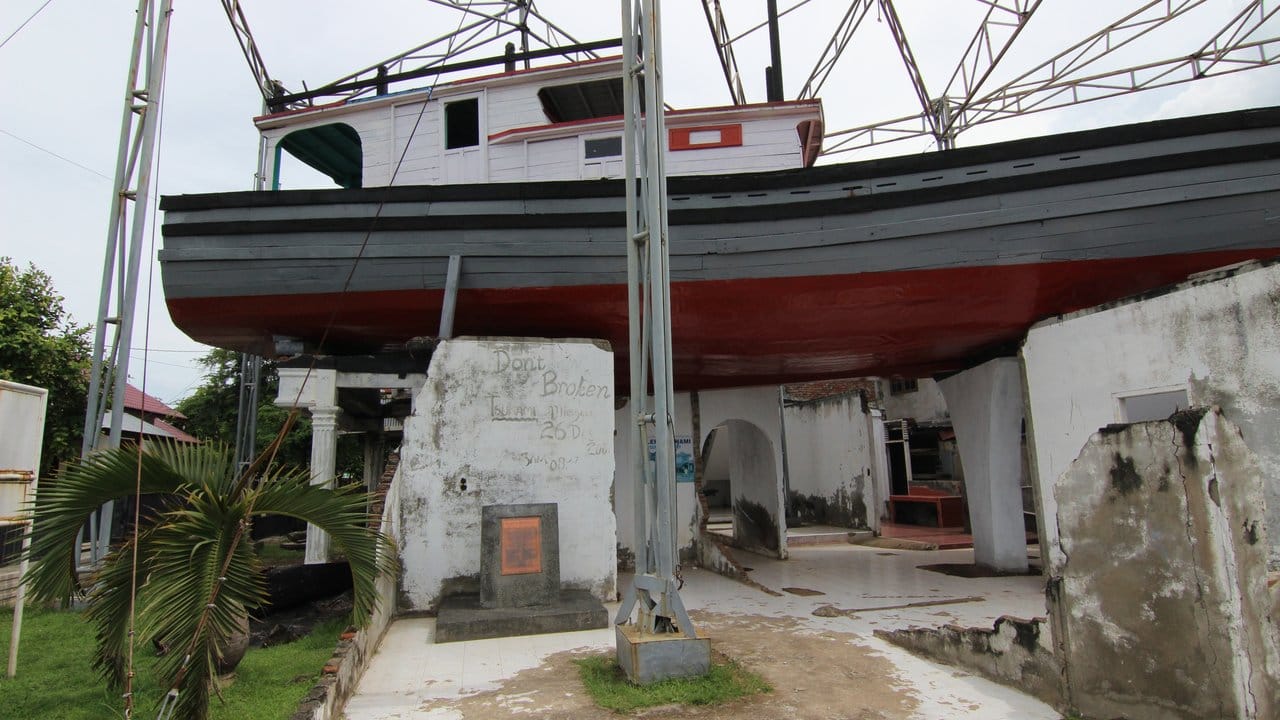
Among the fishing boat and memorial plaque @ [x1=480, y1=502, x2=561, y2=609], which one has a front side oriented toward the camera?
the memorial plaque

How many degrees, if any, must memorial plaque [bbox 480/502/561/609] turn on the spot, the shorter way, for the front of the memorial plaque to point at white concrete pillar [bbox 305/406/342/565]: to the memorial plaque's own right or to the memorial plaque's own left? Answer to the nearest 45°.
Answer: approximately 135° to the memorial plaque's own right

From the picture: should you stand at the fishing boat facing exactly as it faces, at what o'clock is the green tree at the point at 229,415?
The green tree is roughly at 7 o'clock from the fishing boat.

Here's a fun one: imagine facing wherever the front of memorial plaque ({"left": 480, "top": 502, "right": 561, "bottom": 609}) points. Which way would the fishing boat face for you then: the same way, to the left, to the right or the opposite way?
to the left

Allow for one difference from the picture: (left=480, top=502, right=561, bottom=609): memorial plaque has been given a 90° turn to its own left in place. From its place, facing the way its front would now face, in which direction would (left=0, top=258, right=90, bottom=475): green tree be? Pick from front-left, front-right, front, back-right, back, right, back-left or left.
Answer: back-left

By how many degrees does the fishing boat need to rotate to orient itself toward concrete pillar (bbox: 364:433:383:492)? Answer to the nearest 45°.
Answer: approximately 135° to its left

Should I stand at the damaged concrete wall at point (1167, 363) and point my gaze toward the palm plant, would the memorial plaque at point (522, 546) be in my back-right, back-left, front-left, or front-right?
front-right

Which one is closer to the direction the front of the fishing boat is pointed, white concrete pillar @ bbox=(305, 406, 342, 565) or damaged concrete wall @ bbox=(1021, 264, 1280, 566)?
the damaged concrete wall

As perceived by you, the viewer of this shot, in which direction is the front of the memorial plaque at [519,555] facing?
facing the viewer

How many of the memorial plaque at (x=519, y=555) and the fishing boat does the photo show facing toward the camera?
1

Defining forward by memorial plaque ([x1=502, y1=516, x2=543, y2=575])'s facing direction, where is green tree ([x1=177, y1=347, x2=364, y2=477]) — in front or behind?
behind

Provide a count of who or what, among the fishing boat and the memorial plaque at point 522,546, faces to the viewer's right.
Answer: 1

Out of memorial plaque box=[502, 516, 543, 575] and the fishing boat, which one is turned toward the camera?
the memorial plaque

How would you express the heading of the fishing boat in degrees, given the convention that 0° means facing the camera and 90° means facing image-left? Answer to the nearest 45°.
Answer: approximately 270°
